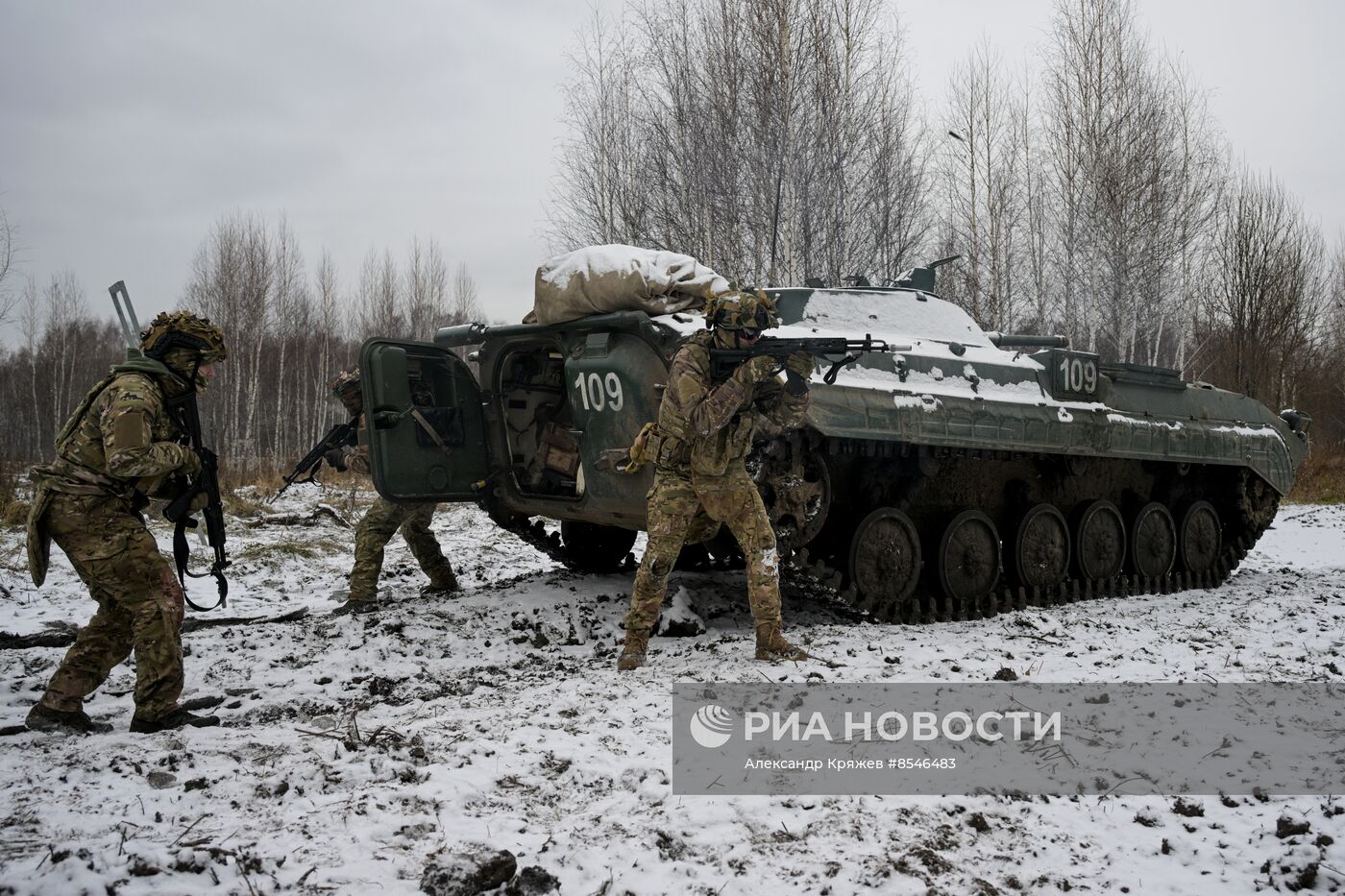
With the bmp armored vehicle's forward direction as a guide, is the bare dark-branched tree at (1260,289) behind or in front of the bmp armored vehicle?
in front

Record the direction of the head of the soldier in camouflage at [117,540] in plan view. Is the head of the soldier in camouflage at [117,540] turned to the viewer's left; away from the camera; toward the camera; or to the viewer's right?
to the viewer's right

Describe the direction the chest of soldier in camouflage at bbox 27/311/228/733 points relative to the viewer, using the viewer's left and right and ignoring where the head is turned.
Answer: facing to the right of the viewer

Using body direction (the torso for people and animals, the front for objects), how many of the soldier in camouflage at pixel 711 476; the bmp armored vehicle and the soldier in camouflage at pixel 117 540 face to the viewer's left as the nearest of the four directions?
0

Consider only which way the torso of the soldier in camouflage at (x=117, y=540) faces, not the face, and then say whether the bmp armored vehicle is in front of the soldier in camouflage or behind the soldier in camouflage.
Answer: in front

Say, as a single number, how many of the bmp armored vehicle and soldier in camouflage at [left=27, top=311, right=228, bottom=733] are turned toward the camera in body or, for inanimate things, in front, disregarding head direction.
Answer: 0

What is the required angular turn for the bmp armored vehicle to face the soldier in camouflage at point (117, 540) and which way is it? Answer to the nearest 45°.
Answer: approximately 180°

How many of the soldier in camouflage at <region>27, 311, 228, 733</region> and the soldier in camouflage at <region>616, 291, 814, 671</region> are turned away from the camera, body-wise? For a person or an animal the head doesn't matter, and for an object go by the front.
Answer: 0

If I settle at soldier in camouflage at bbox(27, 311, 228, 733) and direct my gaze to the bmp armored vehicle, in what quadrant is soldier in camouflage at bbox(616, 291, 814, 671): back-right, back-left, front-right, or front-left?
front-right

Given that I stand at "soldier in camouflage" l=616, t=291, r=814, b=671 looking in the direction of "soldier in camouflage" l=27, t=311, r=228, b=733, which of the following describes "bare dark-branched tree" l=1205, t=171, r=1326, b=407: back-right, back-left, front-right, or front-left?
back-right

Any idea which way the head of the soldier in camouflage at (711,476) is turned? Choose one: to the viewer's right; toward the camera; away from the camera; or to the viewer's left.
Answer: to the viewer's right

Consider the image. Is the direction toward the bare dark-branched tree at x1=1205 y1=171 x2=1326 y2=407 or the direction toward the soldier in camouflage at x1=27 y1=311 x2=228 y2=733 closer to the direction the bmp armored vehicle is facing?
the bare dark-branched tree

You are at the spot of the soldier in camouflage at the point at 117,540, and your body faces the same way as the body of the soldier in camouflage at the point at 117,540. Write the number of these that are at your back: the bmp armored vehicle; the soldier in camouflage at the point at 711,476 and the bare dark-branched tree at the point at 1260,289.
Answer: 0

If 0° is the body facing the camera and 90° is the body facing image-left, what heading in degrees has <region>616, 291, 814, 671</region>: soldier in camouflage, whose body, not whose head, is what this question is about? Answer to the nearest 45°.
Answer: approximately 315°

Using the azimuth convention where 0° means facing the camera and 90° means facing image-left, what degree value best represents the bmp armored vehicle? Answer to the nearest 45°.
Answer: approximately 225°

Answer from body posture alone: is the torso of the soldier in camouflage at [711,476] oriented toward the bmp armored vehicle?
no
